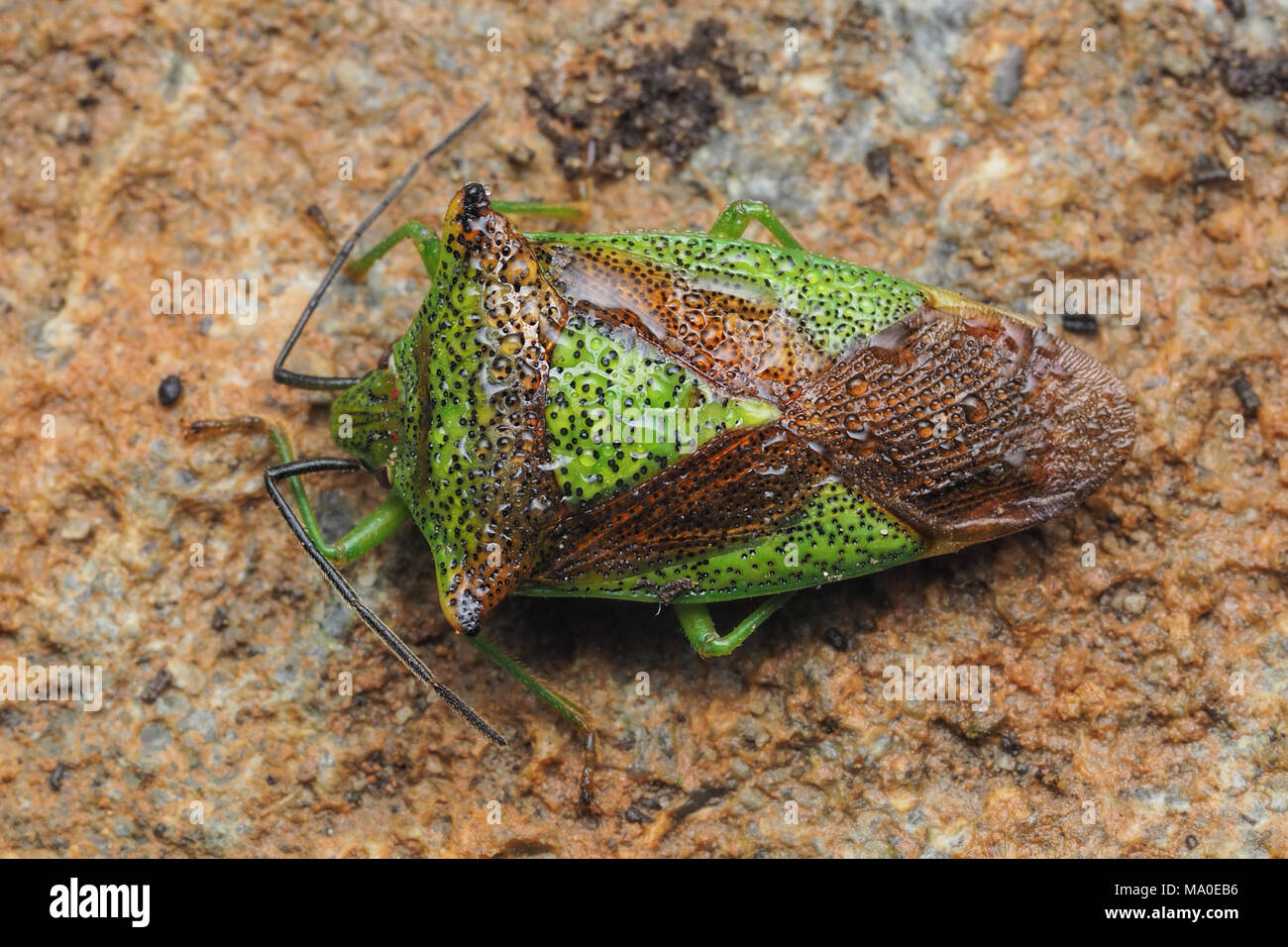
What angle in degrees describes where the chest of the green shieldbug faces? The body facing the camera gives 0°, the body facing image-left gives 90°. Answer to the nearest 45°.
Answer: approximately 90°
